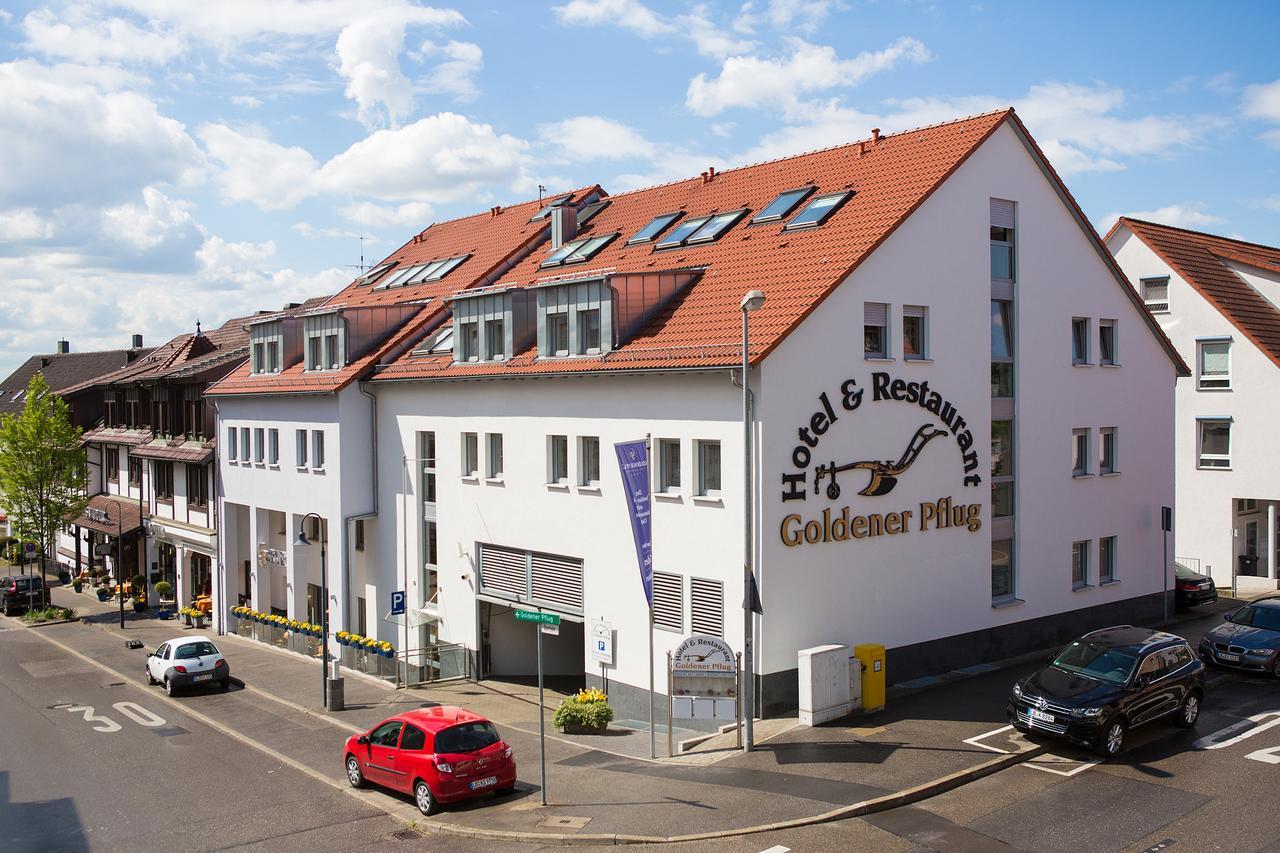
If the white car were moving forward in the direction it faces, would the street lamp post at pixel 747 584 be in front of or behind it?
behind

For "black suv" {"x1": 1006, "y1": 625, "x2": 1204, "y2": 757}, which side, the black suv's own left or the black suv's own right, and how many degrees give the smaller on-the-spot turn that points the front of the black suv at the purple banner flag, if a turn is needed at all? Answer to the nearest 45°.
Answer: approximately 45° to the black suv's own right

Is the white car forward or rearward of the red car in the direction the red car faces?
forward

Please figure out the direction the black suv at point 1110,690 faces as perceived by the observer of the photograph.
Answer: facing the viewer and to the left of the viewer

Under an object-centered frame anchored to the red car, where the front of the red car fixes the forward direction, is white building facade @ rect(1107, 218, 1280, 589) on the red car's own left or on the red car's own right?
on the red car's own right

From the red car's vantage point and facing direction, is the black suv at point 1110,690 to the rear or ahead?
to the rear

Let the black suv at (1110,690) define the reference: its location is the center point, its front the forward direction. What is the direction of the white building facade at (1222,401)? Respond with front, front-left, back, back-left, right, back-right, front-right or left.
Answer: back-right

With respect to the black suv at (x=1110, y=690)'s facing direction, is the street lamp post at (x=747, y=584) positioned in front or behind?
in front

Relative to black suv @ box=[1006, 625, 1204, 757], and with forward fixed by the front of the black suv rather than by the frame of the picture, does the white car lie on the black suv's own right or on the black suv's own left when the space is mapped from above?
on the black suv's own right

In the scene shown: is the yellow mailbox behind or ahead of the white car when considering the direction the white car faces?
behind

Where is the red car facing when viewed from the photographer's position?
facing away from the viewer and to the left of the viewer

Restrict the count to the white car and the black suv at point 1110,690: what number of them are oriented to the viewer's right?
0
